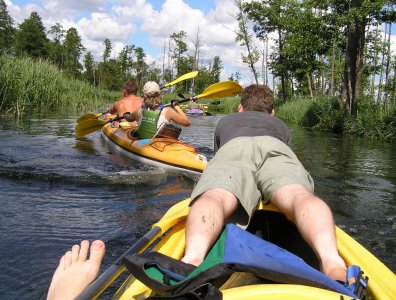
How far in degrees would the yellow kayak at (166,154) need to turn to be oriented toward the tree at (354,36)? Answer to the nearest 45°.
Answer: approximately 90° to its right

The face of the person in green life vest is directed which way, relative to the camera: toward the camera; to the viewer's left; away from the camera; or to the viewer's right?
away from the camera

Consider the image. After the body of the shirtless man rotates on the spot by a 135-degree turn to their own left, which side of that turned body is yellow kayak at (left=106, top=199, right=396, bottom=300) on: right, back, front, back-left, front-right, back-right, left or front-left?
front

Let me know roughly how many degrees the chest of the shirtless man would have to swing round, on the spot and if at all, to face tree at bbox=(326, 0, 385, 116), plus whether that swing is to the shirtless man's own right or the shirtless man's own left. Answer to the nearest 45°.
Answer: approximately 90° to the shirtless man's own right

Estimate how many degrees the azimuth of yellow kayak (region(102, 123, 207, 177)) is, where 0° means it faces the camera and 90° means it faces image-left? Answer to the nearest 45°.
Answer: approximately 135°

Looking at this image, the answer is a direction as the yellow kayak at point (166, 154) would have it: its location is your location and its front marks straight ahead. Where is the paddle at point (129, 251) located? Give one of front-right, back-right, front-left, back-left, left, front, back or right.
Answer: back-left

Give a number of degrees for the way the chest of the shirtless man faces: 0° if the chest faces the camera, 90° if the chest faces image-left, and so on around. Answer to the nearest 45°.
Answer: approximately 135°

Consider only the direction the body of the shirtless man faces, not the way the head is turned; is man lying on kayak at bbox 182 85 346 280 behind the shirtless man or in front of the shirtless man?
behind
